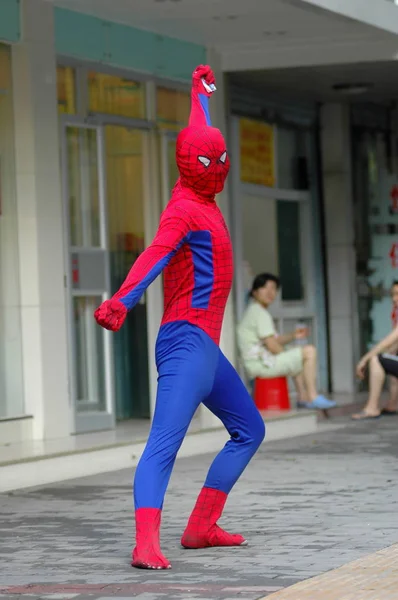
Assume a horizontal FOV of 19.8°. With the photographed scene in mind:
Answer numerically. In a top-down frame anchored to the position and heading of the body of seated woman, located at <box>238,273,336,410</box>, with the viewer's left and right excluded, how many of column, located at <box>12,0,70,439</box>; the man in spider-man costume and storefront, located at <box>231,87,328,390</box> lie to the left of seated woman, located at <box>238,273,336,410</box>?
1

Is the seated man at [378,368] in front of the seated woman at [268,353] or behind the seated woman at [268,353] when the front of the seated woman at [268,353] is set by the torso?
in front

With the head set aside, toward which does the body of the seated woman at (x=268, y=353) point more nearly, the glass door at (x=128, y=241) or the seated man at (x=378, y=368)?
the seated man

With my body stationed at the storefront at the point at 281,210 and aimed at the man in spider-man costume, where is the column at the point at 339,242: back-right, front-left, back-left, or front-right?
back-left

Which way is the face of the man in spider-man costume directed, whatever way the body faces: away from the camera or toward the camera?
toward the camera

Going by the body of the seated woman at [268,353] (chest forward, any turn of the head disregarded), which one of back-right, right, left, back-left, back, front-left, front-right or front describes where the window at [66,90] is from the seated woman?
back-right

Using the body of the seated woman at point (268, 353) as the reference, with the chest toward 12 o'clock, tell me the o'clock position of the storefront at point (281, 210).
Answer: The storefront is roughly at 9 o'clock from the seated woman.

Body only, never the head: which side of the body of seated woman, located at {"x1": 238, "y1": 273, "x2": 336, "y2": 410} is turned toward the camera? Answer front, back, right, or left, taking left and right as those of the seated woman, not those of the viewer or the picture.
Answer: right

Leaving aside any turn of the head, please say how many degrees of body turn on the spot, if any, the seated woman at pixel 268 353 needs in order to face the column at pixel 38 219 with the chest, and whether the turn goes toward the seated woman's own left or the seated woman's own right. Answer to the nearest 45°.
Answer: approximately 135° to the seated woman's own right
